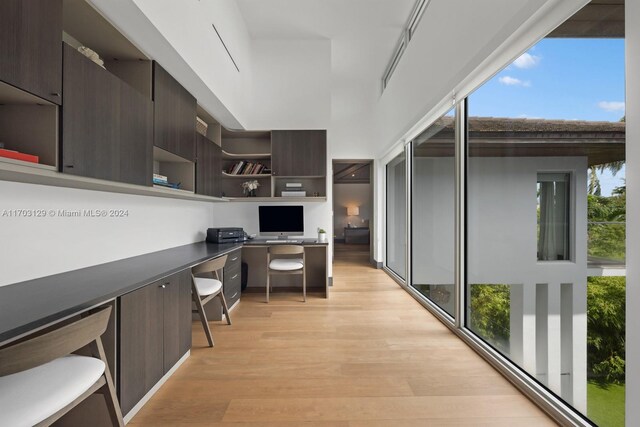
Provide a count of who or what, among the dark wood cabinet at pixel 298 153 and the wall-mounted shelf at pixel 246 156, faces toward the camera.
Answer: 2

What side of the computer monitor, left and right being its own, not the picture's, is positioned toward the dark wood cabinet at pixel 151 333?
front

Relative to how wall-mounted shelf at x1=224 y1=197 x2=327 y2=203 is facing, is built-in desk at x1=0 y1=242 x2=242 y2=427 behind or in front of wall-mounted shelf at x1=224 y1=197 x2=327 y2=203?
in front

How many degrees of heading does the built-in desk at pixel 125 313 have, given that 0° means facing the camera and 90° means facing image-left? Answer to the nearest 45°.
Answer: approximately 315°

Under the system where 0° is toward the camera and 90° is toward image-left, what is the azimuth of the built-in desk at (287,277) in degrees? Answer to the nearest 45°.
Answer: approximately 0°

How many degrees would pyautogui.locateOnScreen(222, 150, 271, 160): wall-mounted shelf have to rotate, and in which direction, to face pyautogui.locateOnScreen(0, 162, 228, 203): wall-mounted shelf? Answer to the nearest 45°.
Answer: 0° — it already faces it

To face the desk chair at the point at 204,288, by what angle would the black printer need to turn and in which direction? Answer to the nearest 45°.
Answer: approximately 45° to its right

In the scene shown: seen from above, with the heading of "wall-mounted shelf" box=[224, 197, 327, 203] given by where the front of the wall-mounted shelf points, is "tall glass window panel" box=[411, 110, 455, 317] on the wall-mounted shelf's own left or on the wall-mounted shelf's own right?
on the wall-mounted shelf's own left

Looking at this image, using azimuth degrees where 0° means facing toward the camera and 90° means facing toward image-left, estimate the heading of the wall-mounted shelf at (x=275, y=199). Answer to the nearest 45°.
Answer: approximately 0°

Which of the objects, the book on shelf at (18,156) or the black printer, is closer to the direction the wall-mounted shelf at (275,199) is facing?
the book on shelf

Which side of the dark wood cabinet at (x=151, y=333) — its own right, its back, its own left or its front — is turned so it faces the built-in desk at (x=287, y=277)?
left
